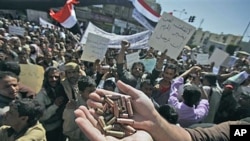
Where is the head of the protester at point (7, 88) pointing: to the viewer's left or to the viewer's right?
to the viewer's right

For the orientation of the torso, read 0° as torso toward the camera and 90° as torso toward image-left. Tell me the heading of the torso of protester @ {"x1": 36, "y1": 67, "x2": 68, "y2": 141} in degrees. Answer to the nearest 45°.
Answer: approximately 315°

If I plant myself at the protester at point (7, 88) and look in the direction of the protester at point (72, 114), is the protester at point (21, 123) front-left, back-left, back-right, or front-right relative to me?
front-right

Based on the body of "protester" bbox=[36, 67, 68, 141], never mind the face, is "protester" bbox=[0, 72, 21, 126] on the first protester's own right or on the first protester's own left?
on the first protester's own right

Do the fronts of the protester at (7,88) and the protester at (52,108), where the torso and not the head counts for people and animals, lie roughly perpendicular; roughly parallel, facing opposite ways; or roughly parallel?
roughly parallel
